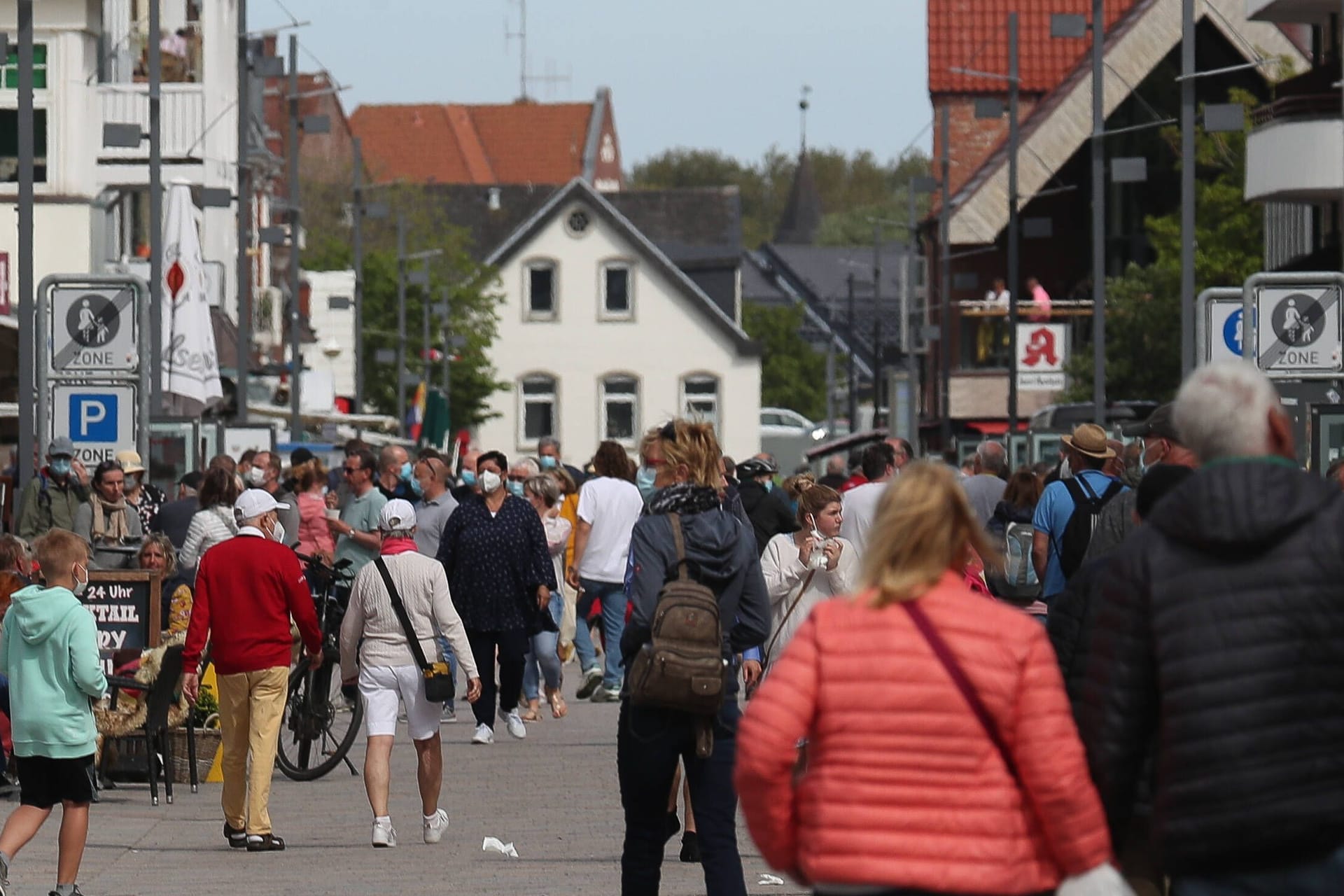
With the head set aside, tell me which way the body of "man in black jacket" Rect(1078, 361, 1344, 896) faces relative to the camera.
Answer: away from the camera

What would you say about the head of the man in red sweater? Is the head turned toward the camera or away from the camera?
away from the camera

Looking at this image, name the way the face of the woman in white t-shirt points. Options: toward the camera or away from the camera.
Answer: away from the camera

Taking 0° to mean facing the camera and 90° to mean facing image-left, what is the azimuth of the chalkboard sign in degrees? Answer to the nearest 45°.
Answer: approximately 0°

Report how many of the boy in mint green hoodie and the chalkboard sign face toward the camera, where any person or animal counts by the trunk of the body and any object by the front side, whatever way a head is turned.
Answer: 1

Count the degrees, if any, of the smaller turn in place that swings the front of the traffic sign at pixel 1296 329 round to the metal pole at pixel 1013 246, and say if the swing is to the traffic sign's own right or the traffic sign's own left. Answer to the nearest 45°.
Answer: approximately 180°

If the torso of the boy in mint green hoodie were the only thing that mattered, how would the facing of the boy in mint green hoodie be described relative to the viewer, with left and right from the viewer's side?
facing away from the viewer and to the right of the viewer

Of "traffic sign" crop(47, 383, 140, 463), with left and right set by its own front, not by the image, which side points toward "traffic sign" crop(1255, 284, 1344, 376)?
left

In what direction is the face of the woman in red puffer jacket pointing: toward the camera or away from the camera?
away from the camera

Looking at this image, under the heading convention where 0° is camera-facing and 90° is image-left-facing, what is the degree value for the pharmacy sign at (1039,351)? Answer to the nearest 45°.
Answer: approximately 0°

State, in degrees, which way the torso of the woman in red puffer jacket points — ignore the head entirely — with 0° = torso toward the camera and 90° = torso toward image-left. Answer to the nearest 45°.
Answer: approximately 180°
